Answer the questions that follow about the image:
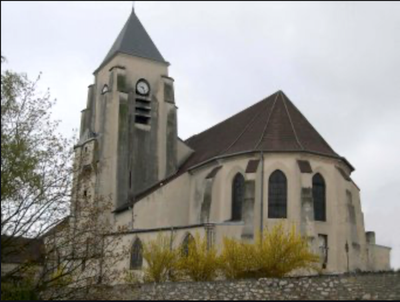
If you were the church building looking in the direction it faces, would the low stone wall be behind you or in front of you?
behind

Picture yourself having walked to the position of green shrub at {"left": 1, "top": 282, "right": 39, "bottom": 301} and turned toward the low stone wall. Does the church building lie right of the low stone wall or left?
left

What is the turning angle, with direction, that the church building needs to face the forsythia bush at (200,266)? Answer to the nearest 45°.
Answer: approximately 135° to its left

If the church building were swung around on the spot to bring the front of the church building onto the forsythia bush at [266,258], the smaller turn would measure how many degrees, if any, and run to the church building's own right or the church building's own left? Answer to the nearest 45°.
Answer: approximately 135° to the church building's own left

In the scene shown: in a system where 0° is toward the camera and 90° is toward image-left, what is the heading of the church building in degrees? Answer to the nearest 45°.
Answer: approximately 135°

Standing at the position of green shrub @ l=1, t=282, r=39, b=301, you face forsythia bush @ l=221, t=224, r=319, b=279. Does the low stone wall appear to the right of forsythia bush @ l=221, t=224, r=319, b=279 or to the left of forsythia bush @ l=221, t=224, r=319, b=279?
right

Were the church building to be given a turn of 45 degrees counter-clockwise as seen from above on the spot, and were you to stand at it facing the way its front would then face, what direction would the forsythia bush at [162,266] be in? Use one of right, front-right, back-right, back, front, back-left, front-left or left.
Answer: left
